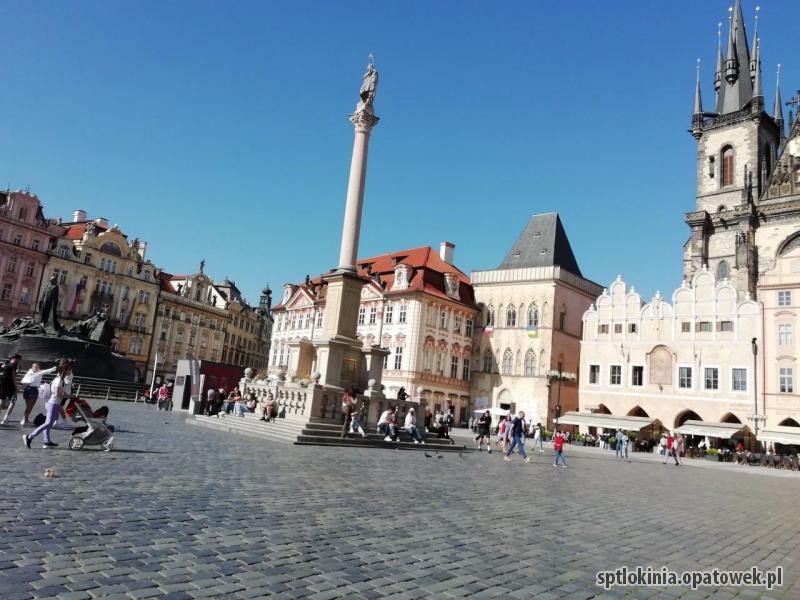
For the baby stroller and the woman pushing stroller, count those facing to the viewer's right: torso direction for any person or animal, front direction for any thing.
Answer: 2

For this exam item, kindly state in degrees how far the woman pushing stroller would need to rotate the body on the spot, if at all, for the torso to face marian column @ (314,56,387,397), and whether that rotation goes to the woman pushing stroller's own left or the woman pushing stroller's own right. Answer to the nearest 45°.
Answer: approximately 45° to the woman pushing stroller's own left

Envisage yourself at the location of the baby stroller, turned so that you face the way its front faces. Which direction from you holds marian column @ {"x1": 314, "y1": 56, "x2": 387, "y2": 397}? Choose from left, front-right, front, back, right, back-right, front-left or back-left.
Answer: front-left

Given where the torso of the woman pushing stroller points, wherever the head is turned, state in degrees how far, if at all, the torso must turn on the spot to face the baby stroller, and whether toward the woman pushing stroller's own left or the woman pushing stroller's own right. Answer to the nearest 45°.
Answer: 0° — they already face it

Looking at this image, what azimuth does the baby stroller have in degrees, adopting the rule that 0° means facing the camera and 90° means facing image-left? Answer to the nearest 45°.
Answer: approximately 270°

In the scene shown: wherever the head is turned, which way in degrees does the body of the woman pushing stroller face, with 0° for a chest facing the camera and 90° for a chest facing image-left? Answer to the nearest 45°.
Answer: approximately 270°
